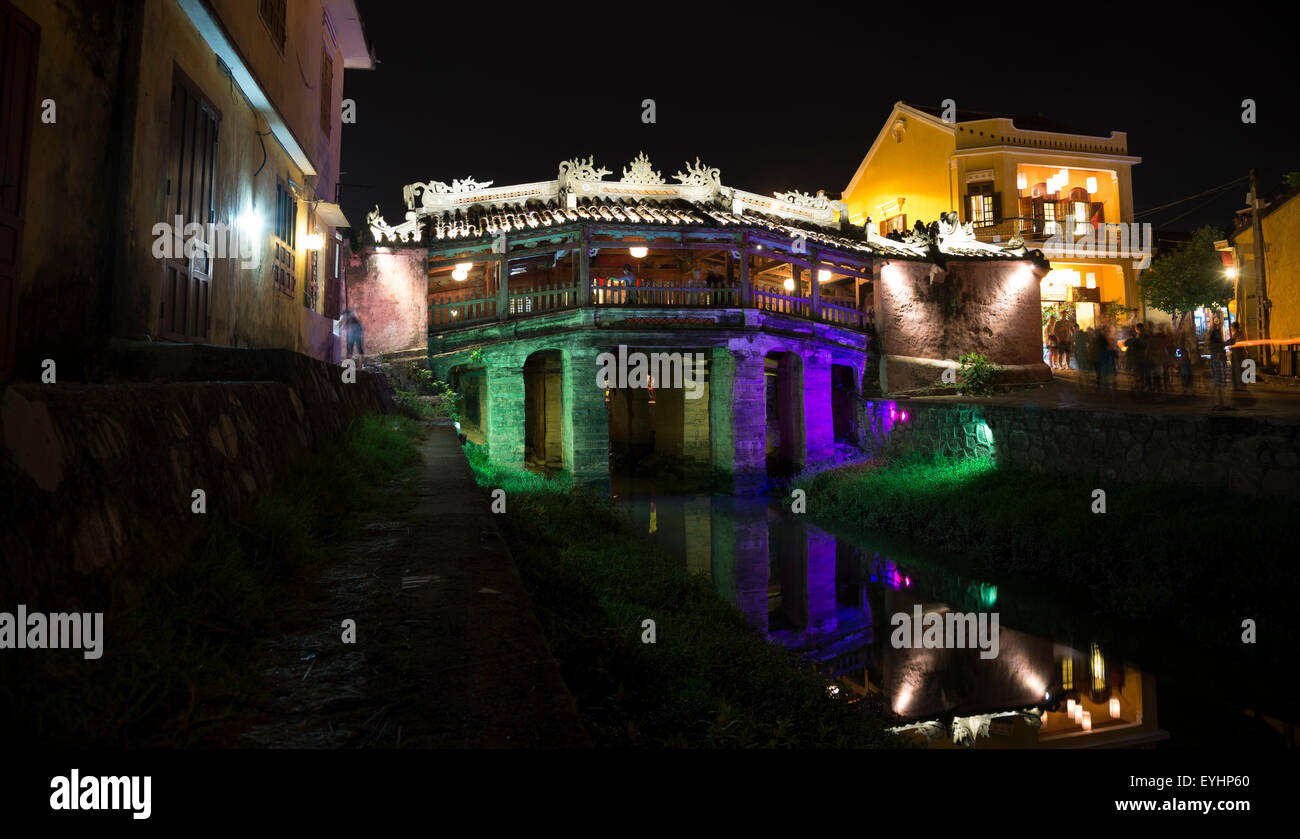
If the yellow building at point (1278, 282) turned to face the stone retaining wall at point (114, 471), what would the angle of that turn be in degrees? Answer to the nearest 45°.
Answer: approximately 90° to its left

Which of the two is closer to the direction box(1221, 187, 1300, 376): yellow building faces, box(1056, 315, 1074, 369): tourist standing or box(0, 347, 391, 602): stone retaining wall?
the tourist standing

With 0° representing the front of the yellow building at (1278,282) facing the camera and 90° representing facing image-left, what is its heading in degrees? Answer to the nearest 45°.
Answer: approximately 90°
